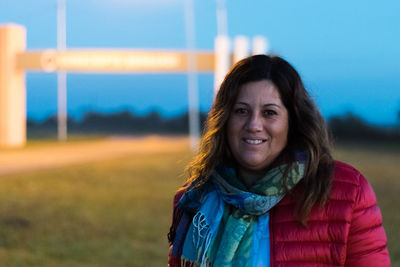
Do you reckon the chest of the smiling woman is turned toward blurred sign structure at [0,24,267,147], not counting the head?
no

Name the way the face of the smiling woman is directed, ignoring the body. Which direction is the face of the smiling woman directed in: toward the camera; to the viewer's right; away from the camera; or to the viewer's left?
toward the camera

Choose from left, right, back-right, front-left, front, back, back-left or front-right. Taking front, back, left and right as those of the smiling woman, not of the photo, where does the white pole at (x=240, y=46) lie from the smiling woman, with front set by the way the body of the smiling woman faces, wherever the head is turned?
back-right

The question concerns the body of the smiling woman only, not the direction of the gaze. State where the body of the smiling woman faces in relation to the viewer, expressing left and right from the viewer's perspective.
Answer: facing the viewer and to the left of the viewer

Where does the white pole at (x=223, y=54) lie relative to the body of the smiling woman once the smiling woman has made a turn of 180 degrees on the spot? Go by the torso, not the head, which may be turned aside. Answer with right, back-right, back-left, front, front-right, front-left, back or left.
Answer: front-left

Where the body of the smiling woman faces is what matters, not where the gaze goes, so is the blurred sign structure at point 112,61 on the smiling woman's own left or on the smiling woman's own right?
on the smiling woman's own right
